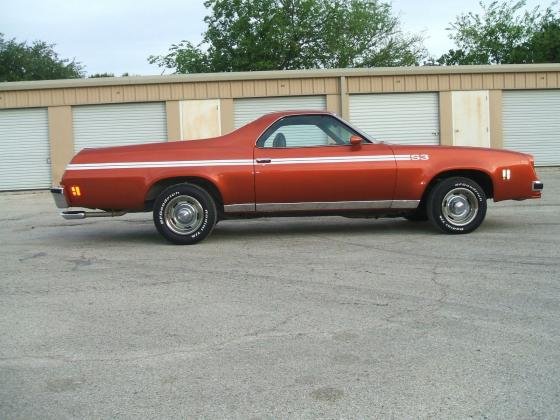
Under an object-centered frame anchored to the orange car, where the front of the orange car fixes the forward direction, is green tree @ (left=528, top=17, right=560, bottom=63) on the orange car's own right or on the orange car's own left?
on the orange car's own left

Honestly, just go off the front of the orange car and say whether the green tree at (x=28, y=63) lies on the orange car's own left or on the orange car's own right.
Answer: on the orange car's own left

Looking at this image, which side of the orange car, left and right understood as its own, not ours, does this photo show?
right

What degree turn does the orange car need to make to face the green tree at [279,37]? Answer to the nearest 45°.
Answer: approximately 90° to its left

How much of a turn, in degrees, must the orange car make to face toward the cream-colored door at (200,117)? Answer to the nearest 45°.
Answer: approximately 90° to its left
